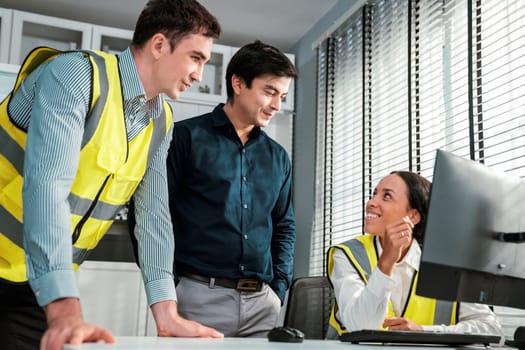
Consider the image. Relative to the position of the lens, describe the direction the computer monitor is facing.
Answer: facing away from the viewer and to the left of the viewer

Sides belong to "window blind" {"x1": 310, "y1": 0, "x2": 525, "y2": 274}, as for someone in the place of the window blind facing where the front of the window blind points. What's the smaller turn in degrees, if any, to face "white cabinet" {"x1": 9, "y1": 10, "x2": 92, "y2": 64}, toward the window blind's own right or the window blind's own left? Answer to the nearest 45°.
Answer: approximately 45° to the window blind's own right

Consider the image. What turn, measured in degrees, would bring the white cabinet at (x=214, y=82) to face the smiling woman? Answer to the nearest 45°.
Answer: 0° — it already faces them

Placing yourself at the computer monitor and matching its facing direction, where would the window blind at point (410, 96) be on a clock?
The window blind is roughly at 1 o'clock from the computer monitor.

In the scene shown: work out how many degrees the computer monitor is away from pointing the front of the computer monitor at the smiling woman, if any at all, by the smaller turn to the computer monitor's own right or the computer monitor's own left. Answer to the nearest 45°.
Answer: approximately 45° to the computer monitor's own right

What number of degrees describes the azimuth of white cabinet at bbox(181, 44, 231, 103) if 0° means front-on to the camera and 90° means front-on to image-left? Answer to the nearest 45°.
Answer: approximately 0°

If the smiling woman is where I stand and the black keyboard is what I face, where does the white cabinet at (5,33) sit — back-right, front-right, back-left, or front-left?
back-right

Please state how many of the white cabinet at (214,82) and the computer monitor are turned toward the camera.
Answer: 1

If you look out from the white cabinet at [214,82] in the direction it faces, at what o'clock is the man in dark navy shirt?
The man in dark navy shirt is roughly at 12 o'clock from the white cabinet.

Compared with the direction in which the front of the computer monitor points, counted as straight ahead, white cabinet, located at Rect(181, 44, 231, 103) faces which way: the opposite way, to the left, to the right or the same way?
the opposite way

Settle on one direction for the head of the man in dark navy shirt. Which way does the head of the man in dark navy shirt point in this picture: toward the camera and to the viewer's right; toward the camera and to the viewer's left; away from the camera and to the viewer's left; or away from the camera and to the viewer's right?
toward the camera and to the viewer's right

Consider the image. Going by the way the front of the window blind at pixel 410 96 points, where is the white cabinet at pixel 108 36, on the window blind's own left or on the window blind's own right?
on the window blind's own right

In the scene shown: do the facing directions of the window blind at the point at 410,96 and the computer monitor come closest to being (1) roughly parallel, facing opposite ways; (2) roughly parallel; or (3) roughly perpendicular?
roughly perpendicular

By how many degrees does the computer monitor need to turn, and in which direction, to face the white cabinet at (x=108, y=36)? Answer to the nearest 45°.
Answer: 0° — it already faces it
